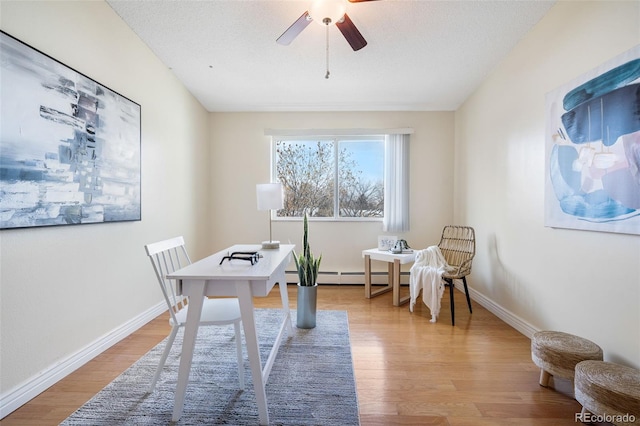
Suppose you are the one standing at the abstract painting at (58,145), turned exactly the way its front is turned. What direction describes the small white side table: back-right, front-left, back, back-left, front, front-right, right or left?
front-left

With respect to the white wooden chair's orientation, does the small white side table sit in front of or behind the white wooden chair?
in front

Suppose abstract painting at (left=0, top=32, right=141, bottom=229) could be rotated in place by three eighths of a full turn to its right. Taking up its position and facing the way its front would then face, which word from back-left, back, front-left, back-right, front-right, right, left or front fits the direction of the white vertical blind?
back

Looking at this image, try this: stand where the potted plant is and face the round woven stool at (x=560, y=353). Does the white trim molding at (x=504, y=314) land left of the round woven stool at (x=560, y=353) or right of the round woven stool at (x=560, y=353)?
left

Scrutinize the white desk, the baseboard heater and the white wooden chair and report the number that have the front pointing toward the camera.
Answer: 1

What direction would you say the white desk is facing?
to the viewer's left

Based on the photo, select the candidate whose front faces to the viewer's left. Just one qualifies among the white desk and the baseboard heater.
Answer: the white desk

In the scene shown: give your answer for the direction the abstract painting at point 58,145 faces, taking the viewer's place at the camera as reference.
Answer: facing the viewer and to the right of the viewer

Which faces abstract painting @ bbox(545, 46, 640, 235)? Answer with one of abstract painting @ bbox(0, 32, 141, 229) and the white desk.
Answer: abstract painting @ bbox(0, 32, 141, 229)

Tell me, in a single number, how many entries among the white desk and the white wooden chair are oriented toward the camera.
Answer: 0

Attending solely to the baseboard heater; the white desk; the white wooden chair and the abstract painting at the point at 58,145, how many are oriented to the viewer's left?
1

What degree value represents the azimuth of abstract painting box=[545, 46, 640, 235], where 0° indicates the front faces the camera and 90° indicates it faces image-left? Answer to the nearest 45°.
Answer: approximately 45°

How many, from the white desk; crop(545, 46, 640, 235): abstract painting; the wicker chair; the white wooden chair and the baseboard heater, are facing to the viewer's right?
1

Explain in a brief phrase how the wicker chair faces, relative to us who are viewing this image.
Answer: facing the viewer and to the left of the viewer

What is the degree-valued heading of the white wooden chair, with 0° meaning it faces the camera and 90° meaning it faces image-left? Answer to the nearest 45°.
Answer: approximately 270°

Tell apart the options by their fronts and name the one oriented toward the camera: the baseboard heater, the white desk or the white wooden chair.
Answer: the baseboard heater

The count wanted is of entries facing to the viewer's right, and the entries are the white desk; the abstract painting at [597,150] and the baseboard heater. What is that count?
0

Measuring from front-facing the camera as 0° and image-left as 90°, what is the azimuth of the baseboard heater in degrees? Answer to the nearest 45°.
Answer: approximately 0°

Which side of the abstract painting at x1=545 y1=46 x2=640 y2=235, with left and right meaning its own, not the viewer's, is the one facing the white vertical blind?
right
